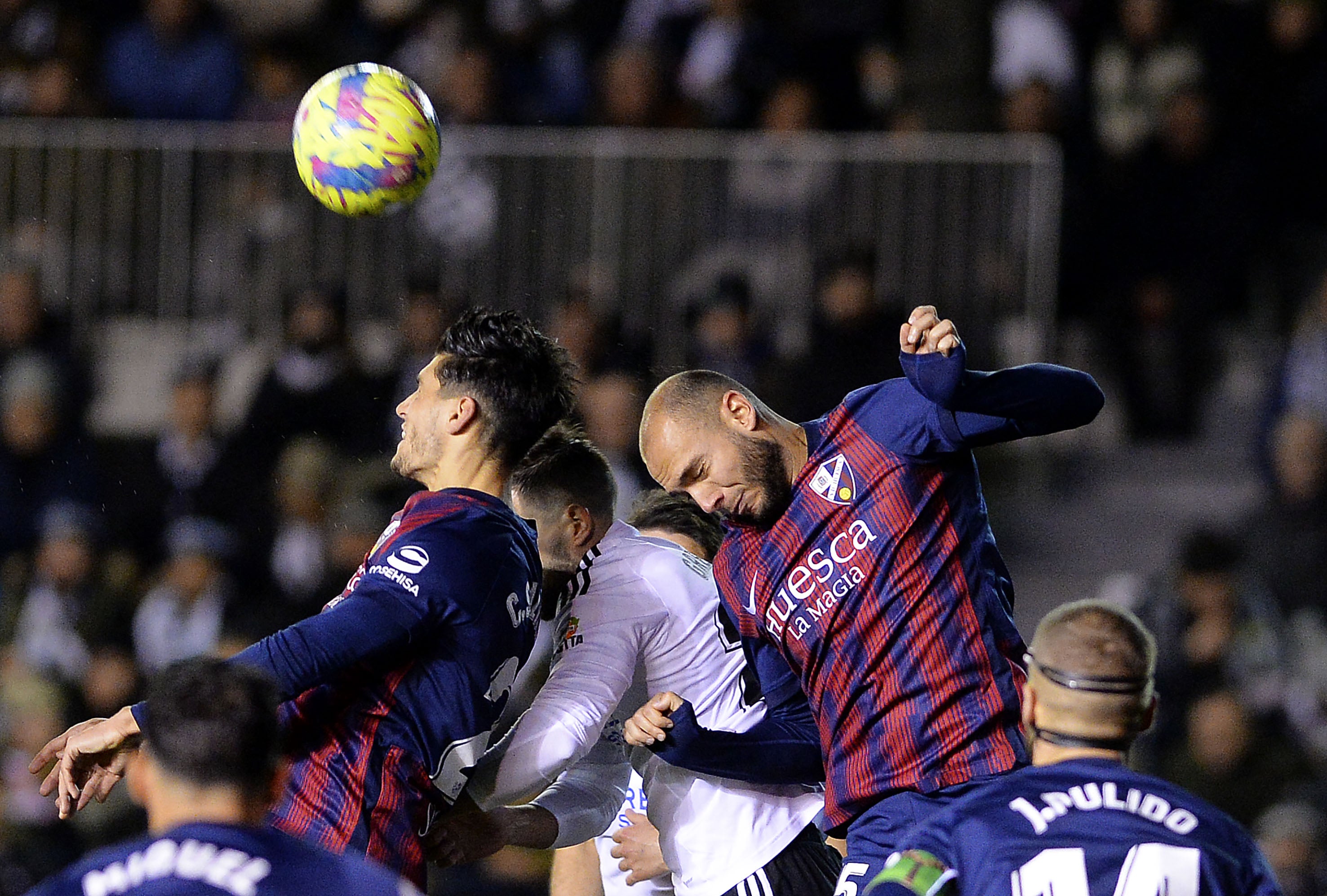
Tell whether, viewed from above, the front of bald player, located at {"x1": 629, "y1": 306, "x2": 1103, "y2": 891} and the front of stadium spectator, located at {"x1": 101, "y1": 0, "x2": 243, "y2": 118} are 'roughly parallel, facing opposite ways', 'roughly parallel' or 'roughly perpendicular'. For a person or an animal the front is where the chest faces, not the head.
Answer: roughly parallel

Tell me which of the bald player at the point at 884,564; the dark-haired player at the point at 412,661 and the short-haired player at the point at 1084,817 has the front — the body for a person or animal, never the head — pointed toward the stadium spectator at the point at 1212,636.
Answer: the short-haired player at the point at 1084,817

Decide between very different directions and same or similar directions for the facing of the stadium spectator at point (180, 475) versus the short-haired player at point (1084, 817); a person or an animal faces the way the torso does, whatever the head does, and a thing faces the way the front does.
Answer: very different directions

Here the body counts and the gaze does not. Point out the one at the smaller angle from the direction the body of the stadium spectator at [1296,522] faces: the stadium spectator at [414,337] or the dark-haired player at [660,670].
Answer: the dark-haired player

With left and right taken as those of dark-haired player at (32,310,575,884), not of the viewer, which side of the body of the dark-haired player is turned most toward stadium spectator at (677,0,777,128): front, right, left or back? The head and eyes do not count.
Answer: right

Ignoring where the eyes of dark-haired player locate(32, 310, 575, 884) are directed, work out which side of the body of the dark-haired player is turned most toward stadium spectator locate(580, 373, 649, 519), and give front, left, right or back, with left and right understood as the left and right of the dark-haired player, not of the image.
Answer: right

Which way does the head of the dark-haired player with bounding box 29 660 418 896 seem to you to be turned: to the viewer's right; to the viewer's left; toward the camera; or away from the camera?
away from the camera

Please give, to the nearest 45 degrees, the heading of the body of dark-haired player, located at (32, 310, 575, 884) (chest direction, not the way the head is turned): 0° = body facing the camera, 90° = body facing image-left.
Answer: approximately 90°

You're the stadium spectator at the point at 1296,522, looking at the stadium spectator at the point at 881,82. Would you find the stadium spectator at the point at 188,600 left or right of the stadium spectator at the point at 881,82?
left
